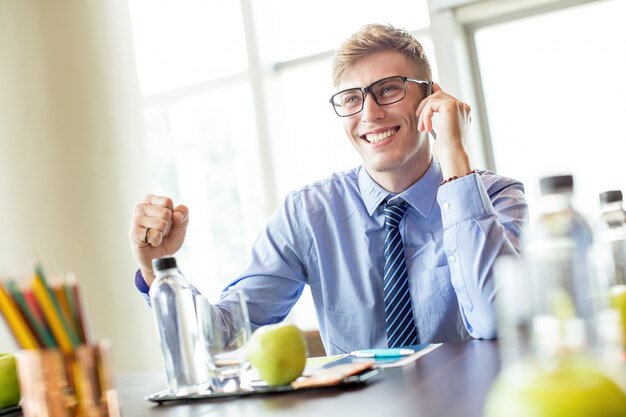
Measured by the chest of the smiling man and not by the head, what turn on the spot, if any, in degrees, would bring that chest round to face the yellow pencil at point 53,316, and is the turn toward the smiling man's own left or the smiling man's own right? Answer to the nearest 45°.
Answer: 0° — they already face it

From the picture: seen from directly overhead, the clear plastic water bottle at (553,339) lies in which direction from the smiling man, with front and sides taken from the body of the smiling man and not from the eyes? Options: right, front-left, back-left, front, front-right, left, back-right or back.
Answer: front

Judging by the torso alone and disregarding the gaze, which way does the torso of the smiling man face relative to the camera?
toward the camera

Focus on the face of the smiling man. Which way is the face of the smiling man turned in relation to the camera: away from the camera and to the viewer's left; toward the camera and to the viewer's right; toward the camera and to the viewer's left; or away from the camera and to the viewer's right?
toward the camera and to the viewer's left

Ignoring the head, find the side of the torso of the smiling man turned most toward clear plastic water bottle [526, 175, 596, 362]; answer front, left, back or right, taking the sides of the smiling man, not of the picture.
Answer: front

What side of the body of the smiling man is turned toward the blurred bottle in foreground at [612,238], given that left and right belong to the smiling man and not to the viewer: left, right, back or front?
front

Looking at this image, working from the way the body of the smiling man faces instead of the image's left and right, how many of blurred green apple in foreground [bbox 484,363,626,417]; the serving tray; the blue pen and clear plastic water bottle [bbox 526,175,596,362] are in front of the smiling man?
4

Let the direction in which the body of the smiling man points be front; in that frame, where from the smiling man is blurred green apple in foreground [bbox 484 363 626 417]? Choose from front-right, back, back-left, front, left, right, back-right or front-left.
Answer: front

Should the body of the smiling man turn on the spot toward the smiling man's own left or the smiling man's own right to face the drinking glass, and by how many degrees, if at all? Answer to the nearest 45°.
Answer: approximately 45° to the smiling man's own right

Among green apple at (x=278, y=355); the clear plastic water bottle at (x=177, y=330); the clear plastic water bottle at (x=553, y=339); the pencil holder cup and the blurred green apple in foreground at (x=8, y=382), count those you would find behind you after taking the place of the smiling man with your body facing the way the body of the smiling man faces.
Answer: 0

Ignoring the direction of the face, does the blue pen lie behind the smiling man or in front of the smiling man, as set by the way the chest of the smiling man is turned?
in front

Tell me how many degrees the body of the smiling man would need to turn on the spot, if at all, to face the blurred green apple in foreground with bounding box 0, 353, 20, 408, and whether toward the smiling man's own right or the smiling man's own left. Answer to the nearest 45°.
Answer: approximately 45° to the smiling man's own right

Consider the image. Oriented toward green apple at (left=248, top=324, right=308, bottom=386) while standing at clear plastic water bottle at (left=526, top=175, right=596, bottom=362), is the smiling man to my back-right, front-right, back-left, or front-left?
front-right

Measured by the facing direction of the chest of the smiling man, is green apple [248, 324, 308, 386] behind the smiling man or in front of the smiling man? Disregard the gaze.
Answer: in front
